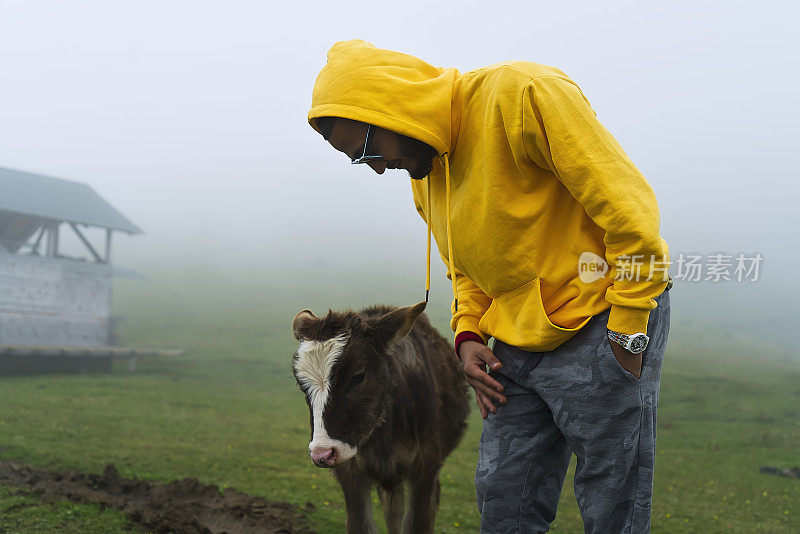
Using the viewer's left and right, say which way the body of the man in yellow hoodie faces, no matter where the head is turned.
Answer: facing the viewer and to the left of the viewer

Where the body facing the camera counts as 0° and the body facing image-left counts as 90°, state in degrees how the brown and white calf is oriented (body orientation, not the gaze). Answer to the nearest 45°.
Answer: approximately 45°

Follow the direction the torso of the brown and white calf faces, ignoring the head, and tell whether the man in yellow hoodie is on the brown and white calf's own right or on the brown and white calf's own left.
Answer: on the brown and white calf's own left

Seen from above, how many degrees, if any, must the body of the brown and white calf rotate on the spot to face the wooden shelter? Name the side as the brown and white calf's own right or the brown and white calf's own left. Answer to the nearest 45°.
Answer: approximately 90° to the brown and white calf's own right

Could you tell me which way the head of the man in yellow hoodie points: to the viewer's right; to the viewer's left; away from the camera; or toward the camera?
to the viewer's left
